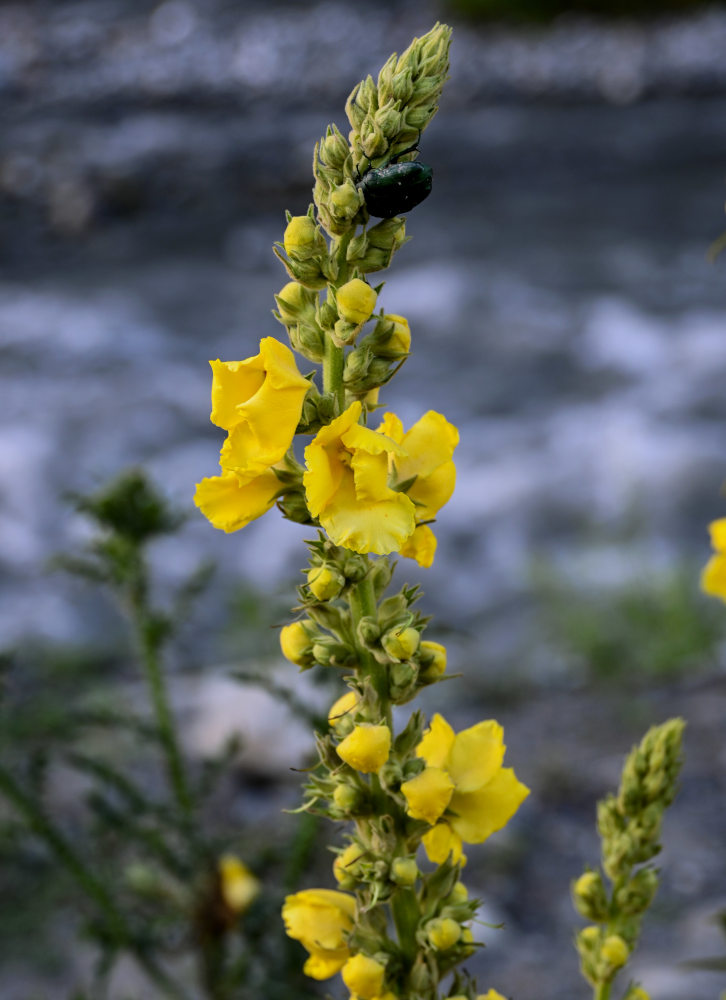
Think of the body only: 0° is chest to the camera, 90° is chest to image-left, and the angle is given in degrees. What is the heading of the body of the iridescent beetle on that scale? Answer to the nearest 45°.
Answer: approximately 90°
